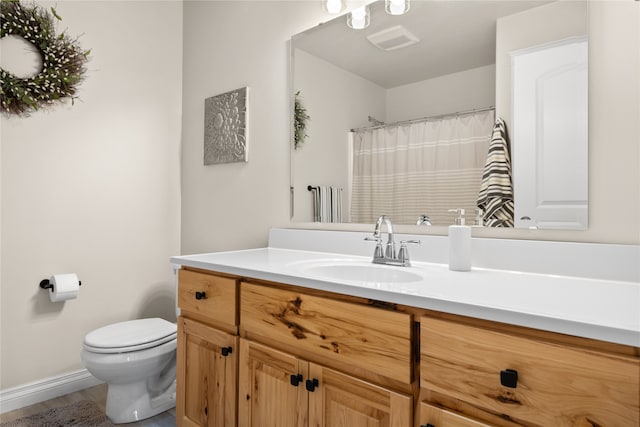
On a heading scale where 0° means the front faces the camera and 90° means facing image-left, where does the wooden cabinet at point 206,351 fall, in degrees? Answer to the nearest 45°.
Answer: approximately 45°

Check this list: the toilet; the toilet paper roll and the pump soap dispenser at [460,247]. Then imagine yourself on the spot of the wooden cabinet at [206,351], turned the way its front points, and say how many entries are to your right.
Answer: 2

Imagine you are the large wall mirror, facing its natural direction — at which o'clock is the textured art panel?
The textured art panel is roughly at 2 o'clock from the large wall mirror.

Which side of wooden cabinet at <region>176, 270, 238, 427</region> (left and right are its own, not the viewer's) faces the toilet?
right

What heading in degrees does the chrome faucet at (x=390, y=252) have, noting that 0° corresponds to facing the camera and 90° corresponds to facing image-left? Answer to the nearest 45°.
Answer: approximately 45°

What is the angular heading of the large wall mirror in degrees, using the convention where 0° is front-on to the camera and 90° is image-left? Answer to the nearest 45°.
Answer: approximately 45°

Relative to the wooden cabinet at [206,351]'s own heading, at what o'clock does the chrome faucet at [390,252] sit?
The chrome faucet is roughly at 8 o'clock from the wooden cabinet.

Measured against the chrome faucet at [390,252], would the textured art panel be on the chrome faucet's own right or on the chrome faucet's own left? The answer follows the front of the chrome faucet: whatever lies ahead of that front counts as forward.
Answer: on the chrome faucet's own right

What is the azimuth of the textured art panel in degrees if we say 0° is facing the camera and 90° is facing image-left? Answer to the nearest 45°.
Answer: approximately 45°

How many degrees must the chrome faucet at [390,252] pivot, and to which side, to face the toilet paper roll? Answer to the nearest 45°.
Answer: approximately 45° to its right

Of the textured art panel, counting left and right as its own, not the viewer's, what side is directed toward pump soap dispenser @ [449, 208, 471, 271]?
left

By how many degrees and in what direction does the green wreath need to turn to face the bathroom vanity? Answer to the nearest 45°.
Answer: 0° — it already faces it
